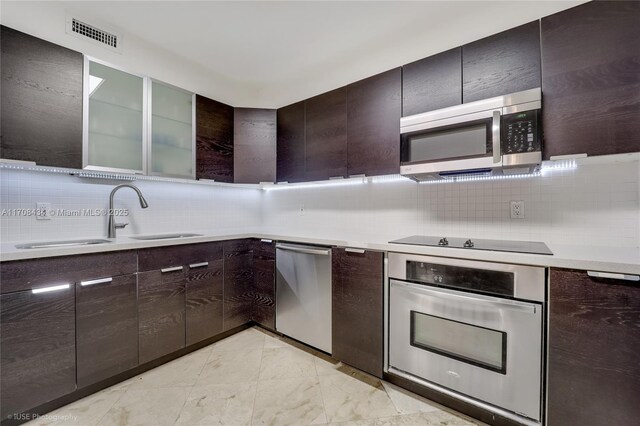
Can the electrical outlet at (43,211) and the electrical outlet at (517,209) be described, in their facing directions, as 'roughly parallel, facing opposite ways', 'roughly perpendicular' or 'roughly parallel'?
roughly perpendicular

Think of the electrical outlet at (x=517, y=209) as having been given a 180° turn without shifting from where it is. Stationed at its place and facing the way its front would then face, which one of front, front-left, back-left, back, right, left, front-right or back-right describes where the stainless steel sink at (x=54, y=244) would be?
back-left

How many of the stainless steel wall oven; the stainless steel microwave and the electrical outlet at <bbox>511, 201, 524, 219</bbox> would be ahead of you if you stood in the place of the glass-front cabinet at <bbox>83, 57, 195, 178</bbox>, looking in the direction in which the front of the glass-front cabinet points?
3

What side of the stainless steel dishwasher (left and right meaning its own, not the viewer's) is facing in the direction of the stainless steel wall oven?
left

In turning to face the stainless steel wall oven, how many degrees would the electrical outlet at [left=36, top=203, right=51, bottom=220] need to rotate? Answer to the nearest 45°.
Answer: approximately 45° to its left

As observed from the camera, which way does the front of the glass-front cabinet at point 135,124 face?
facing the viewer and to the right of the viewer

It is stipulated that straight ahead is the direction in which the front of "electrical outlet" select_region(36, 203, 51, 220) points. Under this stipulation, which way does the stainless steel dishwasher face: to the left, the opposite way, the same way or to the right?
to the right

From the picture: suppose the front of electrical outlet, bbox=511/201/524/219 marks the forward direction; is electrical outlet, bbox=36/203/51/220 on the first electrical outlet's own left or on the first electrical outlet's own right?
on the first electrical outlet's own right

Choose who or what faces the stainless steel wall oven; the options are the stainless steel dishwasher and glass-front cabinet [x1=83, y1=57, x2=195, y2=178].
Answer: the glass-front cabinet
